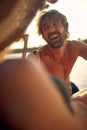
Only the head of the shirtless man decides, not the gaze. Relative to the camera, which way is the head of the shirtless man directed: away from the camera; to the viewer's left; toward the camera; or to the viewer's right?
toward the camera
